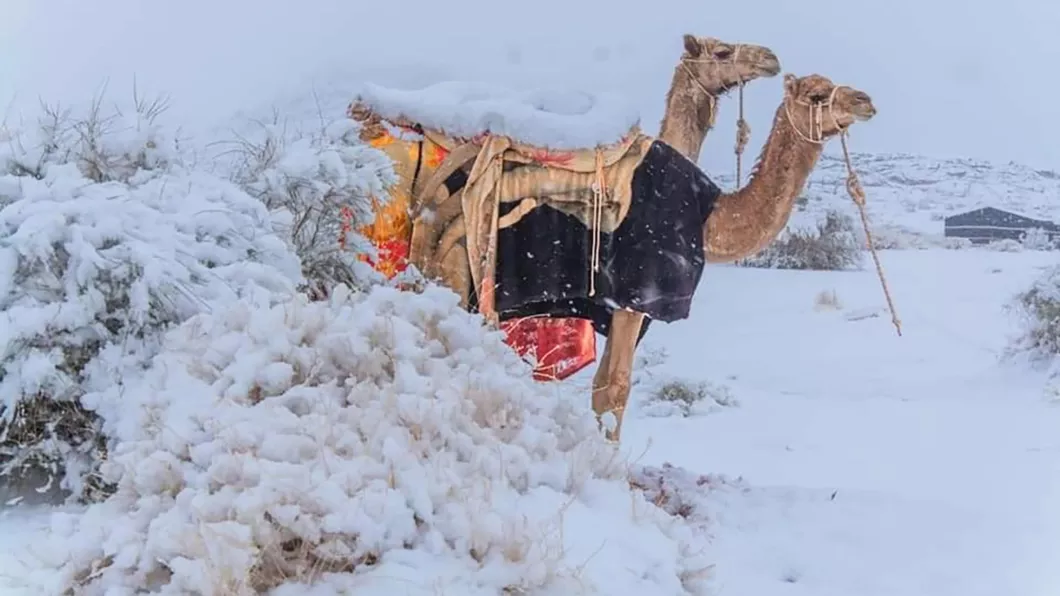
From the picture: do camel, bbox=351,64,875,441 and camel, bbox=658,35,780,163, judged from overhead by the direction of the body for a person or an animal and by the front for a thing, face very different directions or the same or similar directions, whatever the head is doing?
same or similar directions

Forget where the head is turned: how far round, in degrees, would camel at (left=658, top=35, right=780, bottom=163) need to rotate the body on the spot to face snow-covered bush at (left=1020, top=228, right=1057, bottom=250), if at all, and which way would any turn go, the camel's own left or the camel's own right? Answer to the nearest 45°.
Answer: approximately 45° to the camel's own left

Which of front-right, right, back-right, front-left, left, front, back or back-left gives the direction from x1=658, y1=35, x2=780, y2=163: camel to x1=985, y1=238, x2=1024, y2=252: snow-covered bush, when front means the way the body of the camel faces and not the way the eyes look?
front-left

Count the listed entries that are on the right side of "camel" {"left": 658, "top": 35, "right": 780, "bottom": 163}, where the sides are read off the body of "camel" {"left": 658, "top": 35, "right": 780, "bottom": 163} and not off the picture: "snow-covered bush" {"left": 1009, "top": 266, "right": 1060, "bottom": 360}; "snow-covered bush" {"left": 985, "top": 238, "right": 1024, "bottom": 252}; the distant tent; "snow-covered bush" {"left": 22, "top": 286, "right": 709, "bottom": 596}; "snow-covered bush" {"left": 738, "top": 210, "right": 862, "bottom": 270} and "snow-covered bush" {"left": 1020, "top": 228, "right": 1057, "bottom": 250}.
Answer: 1

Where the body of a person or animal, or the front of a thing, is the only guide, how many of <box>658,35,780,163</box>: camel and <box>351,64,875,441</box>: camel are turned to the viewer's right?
2

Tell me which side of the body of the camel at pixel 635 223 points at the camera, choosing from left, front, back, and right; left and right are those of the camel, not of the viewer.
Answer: right

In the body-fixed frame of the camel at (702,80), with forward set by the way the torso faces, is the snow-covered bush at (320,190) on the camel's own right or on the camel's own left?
on the camel's own right

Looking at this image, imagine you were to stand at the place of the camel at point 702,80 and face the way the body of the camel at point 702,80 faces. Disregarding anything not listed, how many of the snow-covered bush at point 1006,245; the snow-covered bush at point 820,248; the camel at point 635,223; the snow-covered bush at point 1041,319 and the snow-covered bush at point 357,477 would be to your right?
2

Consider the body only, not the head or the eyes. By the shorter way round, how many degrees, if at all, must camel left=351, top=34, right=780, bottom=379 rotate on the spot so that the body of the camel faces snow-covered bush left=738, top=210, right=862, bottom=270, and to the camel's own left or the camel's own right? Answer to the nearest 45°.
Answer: approximately 45° to the camel's own left

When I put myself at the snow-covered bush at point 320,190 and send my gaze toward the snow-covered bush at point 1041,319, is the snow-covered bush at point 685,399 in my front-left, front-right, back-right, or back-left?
front-left

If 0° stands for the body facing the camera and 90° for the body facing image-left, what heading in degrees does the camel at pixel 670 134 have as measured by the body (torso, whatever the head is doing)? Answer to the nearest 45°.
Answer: approximately 270°
